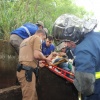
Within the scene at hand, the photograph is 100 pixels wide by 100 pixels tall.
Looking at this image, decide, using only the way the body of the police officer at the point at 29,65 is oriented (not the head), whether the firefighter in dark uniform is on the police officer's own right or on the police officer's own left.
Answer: on the police officer's own right

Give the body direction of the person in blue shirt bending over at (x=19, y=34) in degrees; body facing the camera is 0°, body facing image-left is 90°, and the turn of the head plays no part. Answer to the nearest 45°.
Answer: approximately 270°

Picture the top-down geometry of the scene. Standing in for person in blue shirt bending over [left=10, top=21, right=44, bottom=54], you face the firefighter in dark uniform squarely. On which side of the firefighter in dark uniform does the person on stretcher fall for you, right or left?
left

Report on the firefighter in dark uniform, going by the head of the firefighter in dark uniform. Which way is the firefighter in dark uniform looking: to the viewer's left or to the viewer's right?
to the viewer's left

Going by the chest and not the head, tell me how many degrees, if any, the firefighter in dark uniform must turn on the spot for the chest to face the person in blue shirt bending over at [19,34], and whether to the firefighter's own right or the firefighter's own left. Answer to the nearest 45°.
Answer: approximately 45° to the firefighter's own right

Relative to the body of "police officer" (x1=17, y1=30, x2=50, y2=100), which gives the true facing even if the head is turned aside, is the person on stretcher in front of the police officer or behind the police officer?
in front

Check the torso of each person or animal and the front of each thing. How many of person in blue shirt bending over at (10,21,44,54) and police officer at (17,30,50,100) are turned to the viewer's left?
0

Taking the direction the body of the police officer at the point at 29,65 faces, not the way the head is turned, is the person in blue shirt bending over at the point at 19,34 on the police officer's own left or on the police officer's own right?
on the police officer's own left

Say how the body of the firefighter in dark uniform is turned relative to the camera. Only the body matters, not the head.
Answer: to the viewer's left

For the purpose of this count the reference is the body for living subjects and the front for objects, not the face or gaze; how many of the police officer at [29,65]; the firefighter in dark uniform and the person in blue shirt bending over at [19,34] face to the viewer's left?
1

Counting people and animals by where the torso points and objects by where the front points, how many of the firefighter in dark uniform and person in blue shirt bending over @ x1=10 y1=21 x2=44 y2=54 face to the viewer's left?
1

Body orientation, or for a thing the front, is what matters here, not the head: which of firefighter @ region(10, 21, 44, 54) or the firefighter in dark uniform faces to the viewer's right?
the firefighter

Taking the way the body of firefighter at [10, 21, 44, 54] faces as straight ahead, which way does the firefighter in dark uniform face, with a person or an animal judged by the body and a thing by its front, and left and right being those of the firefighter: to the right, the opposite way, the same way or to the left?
the opposite way
